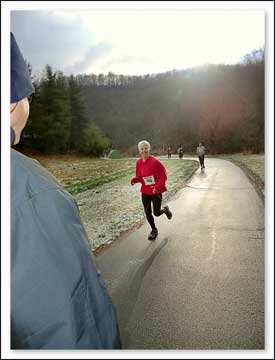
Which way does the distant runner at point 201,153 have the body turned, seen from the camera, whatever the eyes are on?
toward the camera

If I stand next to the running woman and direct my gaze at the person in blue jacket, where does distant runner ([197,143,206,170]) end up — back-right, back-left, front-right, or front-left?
back-left

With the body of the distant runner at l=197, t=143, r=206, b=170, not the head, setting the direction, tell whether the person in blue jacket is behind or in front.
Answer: in front
